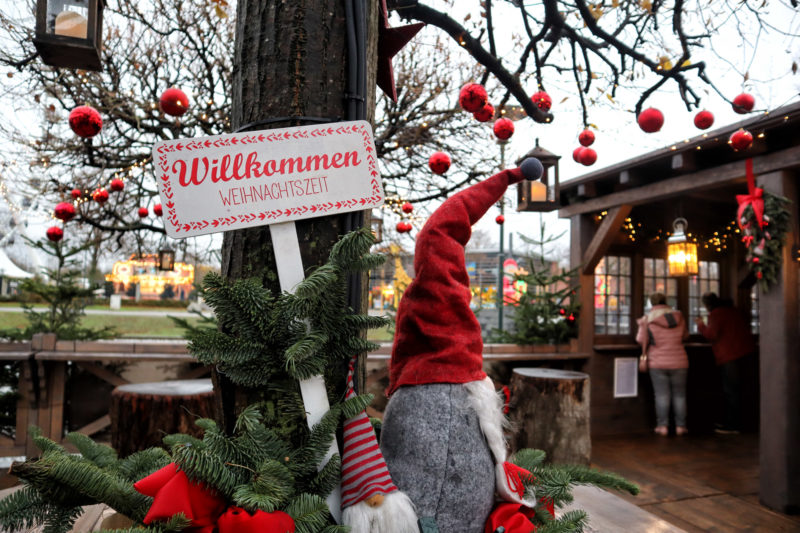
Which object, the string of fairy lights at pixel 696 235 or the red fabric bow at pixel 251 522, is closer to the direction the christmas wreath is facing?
the red fabric bow

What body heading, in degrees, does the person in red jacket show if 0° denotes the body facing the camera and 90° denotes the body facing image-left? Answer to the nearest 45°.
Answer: approximately 135°

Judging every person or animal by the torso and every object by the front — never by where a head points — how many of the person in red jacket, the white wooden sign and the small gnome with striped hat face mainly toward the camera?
2

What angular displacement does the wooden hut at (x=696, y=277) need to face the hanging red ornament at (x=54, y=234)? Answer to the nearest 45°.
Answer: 0° — it already faces it

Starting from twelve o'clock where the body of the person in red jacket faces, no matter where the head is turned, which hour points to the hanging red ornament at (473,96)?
The hanging red ornament is roughly at 8 o'clock from the person in red jacket.

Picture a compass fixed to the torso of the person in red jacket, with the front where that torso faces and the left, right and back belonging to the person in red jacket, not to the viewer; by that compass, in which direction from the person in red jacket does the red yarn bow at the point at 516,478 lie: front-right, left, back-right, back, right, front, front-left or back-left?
back-left

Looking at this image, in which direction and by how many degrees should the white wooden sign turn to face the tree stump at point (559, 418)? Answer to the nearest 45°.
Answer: approximately 135° to its left

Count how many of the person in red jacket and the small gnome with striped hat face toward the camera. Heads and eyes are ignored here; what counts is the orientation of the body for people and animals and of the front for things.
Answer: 1

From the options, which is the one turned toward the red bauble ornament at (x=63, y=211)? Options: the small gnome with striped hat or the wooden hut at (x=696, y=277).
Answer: the wooden hut

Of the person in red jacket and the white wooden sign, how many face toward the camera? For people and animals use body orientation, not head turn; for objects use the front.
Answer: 1

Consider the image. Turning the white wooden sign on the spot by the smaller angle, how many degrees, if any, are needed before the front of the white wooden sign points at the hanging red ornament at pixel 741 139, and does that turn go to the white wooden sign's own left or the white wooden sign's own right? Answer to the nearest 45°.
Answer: approximately 135° to the white wooden sign's own left
